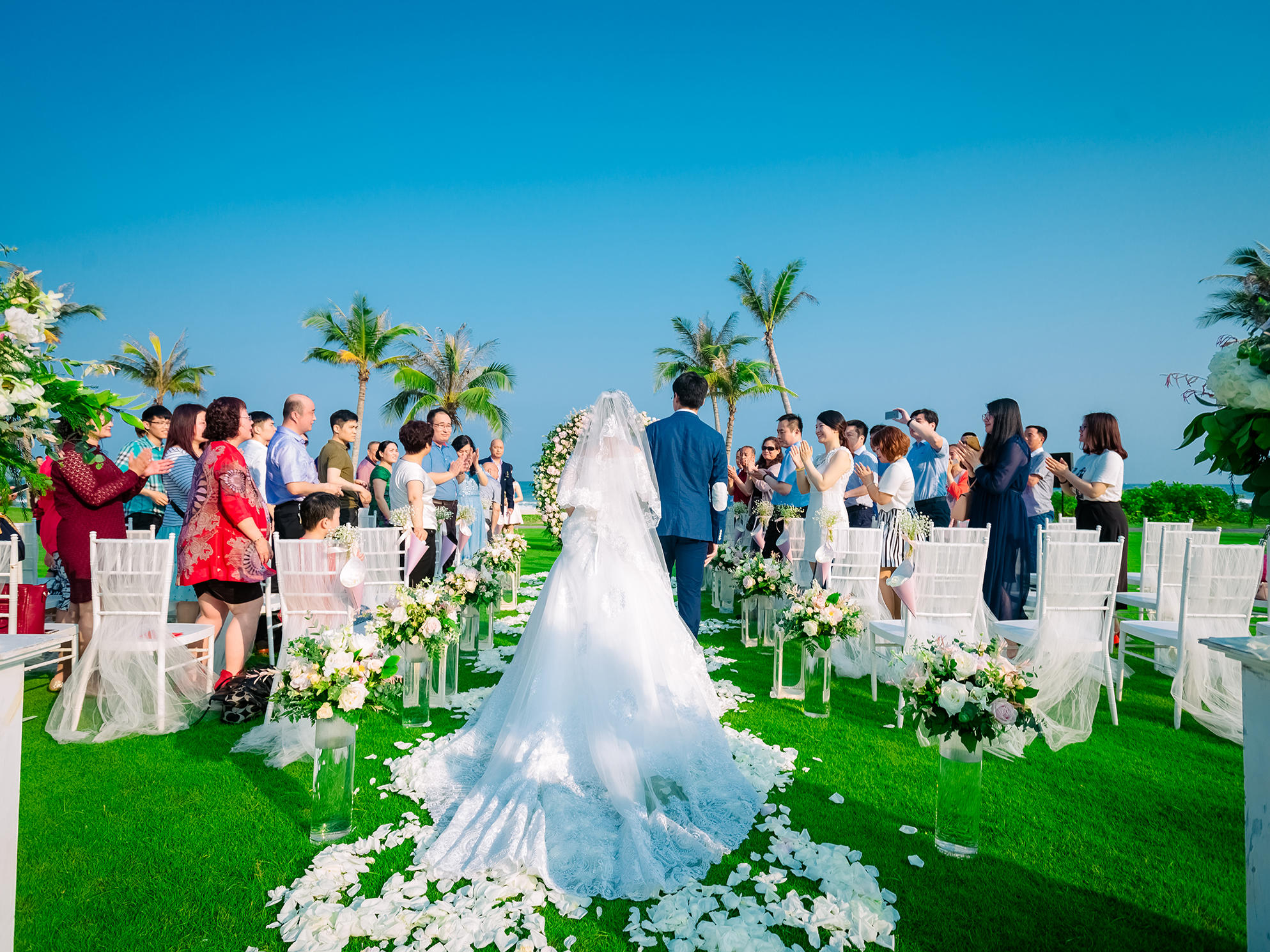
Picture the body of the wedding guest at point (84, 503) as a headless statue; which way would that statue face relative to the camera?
to the viewer's right

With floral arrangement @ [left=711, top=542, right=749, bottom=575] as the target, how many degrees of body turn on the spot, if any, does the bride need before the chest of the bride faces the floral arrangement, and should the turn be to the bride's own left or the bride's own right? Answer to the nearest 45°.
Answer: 0° — they already face it

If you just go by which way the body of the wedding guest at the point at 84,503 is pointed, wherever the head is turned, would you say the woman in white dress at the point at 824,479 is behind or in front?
in front

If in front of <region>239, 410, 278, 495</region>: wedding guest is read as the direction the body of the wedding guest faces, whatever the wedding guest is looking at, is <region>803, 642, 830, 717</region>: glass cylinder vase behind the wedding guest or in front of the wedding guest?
in front

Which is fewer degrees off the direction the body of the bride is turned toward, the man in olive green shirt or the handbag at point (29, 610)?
the man in olive green shirt

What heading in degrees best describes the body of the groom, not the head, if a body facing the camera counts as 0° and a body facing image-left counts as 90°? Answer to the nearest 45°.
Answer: approximately 180°

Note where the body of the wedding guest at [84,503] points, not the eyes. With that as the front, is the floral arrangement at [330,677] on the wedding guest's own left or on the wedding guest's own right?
on the wedding guest's own right

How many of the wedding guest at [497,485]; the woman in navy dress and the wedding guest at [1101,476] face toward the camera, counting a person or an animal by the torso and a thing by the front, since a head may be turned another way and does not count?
1

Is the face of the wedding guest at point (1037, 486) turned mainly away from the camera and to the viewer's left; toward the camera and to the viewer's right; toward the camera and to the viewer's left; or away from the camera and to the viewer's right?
toward the camera and to the viewer's left

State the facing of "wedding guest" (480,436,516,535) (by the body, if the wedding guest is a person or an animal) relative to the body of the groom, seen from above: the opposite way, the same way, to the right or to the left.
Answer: the opposite way

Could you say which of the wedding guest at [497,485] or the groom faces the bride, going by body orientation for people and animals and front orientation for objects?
the wedding guest

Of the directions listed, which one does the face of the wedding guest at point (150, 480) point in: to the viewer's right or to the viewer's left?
to the viewer's right
